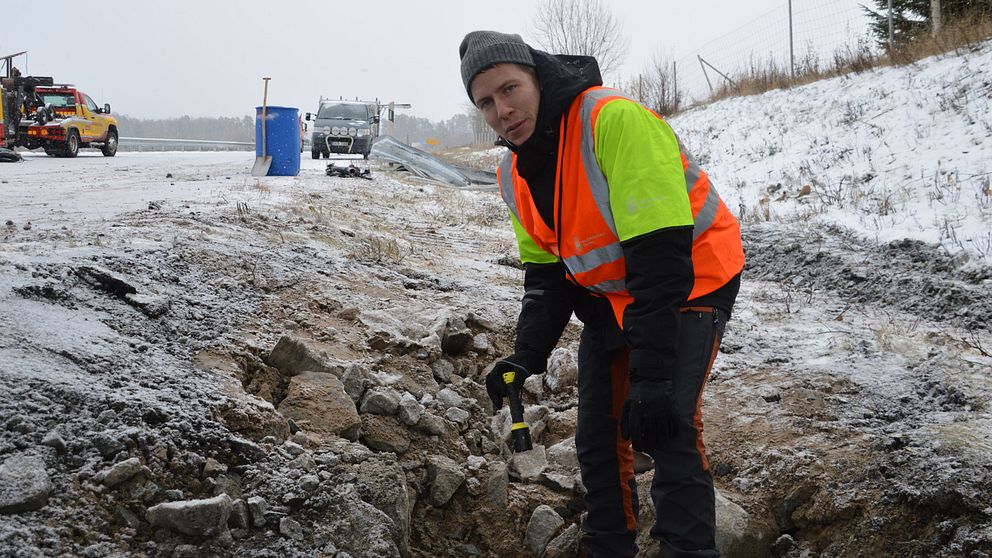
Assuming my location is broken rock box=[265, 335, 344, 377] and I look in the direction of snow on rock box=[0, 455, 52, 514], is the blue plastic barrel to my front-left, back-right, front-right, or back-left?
back-right

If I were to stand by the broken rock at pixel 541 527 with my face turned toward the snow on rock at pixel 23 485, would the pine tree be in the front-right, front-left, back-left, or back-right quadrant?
back-right

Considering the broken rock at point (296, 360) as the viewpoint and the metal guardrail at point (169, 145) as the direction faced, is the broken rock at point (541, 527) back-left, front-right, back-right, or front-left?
back-right

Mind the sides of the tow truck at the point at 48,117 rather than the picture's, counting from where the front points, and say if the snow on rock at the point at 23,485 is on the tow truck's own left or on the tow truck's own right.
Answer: on the tow truck's own right

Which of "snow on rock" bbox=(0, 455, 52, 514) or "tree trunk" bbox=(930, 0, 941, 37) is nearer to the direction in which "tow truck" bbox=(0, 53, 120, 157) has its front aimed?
the tree trunk

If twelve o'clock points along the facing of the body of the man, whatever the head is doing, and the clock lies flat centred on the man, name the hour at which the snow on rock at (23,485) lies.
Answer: The snow on rock is roughly at 1 o'clock from the man.

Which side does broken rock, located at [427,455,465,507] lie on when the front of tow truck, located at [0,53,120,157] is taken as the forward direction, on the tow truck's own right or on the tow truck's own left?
on the tow truck's own right

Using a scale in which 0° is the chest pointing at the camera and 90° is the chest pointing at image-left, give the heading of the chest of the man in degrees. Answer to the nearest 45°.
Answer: approximately 45°

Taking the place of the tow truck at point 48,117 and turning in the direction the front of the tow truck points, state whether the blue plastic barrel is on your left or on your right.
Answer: on your right

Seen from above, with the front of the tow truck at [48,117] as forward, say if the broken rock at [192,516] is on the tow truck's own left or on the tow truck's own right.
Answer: on the tow truck's own right
